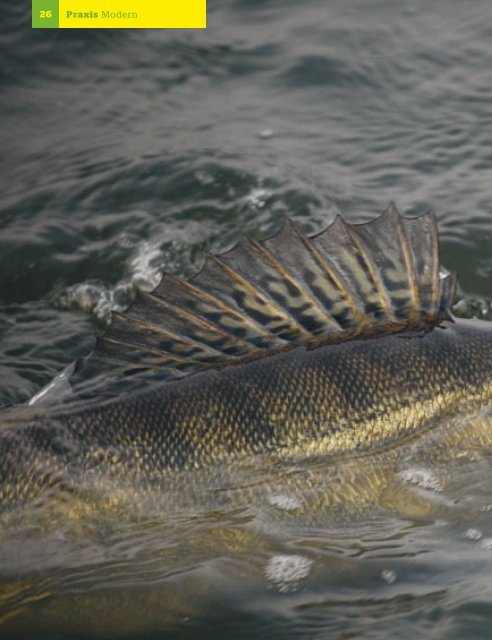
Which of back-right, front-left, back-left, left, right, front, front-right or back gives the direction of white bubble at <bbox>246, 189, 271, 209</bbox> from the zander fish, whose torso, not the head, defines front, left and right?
left

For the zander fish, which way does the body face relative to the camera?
to the viewer's right

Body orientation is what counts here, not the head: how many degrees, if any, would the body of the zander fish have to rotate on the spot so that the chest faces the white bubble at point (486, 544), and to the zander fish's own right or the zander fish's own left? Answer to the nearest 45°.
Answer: approximately 45° to the zander fish's own right
